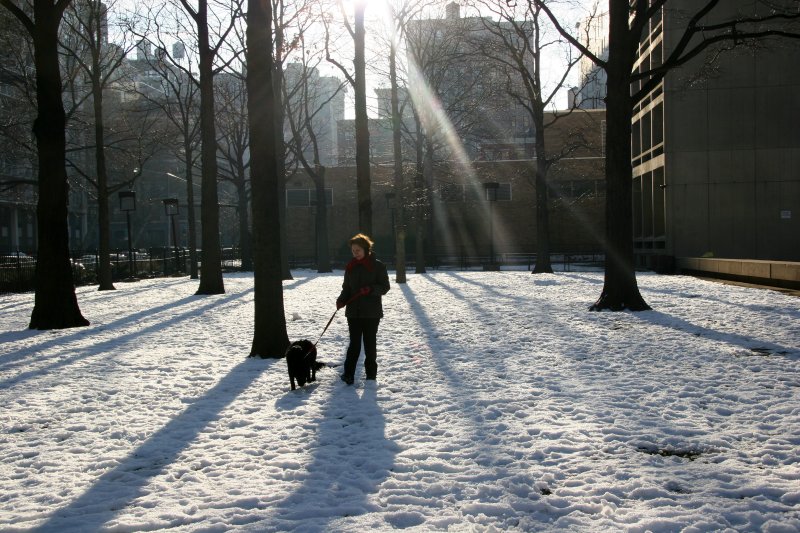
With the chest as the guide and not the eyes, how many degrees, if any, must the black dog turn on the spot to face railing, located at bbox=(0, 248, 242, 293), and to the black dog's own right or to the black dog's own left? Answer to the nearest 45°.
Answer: approximately 135° to the black dog's own right

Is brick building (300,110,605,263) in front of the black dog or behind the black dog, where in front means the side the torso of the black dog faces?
behind

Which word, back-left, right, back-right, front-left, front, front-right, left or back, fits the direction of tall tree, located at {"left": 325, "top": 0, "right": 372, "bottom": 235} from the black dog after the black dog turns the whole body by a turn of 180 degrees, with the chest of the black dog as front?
front-left

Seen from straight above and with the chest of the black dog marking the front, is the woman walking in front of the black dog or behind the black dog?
behind

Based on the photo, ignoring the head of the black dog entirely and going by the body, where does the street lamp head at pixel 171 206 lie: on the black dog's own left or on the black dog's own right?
on the black dog's own right

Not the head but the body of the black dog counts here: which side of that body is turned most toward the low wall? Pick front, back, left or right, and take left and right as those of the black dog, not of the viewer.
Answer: back

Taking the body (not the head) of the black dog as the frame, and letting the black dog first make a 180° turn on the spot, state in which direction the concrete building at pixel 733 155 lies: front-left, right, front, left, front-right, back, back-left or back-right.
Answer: front

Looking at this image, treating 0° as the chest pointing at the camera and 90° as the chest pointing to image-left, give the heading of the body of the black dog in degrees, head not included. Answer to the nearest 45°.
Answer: approximately 45°

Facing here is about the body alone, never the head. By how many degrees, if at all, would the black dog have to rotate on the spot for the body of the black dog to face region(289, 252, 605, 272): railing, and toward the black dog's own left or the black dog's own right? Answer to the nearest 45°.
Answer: approximately 135° to the black dog's own right

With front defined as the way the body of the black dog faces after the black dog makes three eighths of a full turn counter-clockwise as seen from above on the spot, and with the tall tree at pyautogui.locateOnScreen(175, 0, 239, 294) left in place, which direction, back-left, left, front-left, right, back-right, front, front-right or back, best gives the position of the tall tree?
left
